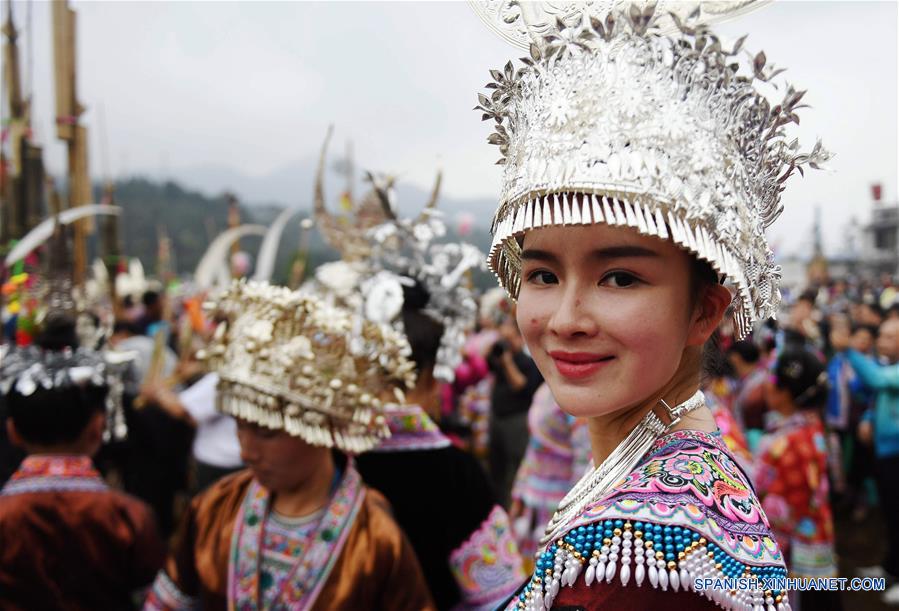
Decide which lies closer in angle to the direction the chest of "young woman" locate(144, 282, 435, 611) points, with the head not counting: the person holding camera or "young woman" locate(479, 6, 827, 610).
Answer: the young woman

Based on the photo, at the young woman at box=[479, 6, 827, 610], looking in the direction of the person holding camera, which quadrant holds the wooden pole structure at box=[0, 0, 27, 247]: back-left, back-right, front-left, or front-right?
front-left

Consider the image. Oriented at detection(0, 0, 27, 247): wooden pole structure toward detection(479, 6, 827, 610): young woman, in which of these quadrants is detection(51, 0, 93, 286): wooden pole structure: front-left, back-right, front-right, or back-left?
front-left

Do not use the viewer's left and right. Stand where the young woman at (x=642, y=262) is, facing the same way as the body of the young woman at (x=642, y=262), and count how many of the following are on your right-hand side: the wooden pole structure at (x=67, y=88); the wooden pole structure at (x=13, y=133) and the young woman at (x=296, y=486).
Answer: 3

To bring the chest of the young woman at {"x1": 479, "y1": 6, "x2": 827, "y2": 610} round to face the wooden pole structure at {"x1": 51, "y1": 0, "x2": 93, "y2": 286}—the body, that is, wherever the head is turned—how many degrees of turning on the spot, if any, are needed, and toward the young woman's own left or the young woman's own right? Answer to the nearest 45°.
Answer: approximately 90° to the young woman's own right

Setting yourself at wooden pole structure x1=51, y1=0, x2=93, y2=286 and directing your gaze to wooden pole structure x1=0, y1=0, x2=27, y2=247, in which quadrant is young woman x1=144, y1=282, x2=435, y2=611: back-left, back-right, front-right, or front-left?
back-left

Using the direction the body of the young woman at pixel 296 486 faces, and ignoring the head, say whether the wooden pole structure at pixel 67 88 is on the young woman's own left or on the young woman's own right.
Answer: on the young woman's own right

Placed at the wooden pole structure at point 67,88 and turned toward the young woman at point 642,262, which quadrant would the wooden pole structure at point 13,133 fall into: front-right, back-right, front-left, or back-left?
back-right

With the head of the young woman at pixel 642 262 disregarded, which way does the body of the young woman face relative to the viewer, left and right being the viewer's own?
facing the viewer and to the left of the viewer

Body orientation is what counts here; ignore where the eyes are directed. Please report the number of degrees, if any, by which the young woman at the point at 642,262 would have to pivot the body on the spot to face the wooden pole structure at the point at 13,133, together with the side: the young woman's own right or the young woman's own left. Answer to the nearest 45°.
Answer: approximately 90° to the young woman's own right

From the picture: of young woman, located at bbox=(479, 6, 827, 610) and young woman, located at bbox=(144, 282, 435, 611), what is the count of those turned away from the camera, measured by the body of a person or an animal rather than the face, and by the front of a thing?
0
